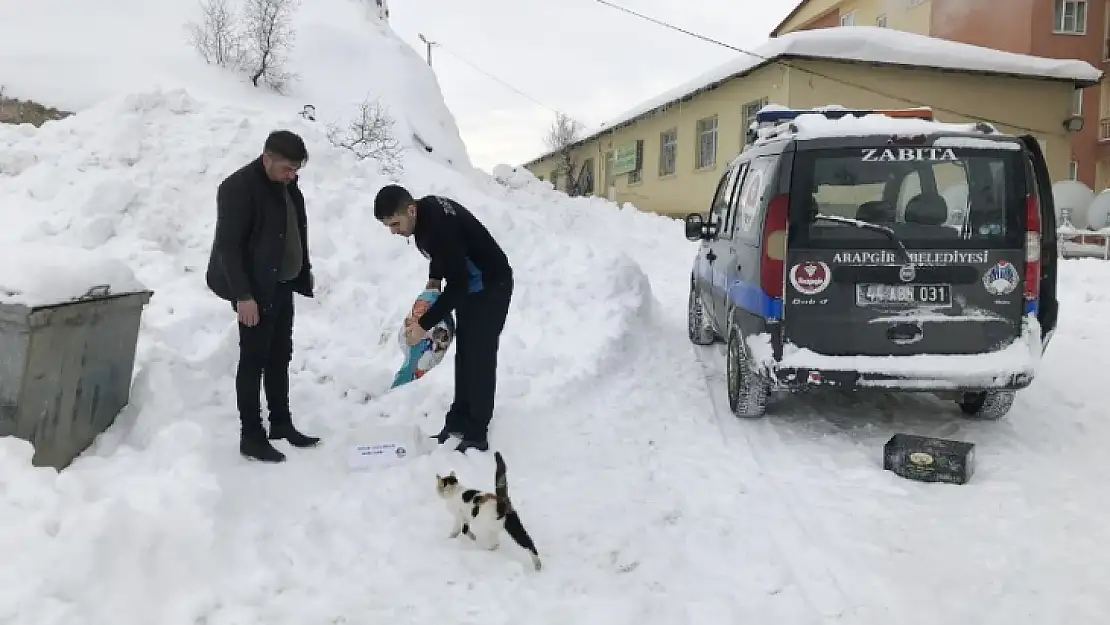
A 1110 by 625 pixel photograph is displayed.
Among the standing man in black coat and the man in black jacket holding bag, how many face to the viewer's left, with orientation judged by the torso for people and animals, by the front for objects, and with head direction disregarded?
1

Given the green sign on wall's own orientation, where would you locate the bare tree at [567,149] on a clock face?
The bare tree is roughly at 4 o'clock from the green sign on wall.

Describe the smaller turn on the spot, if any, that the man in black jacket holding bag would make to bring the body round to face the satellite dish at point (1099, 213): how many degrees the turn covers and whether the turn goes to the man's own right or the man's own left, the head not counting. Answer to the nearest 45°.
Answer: approximately 135° to the man's own right

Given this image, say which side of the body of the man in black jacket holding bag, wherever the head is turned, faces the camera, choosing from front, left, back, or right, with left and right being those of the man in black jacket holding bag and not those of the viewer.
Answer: left

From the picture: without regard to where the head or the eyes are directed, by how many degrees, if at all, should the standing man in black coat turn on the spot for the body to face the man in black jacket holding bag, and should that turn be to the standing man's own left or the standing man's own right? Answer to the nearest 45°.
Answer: approximately 45° to the standing man's own left

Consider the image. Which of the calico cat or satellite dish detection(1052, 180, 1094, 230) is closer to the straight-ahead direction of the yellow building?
the calico cat

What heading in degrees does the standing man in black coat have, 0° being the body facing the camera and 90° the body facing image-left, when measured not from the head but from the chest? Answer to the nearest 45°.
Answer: approximately 315°

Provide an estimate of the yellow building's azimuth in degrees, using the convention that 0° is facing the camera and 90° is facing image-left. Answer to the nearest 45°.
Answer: approximately 45°

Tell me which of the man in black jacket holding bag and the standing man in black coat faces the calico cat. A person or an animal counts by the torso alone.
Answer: the standing man in black coat

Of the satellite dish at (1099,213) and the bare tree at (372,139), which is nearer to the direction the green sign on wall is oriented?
the bare tree

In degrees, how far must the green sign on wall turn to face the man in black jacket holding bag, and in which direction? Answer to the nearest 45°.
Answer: approximately 45° to its left

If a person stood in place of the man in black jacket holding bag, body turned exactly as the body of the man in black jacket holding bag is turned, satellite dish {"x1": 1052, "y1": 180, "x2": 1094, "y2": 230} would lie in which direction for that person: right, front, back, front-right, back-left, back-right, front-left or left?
back-right

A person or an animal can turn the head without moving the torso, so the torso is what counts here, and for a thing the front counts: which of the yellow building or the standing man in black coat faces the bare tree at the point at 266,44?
the yellow building
